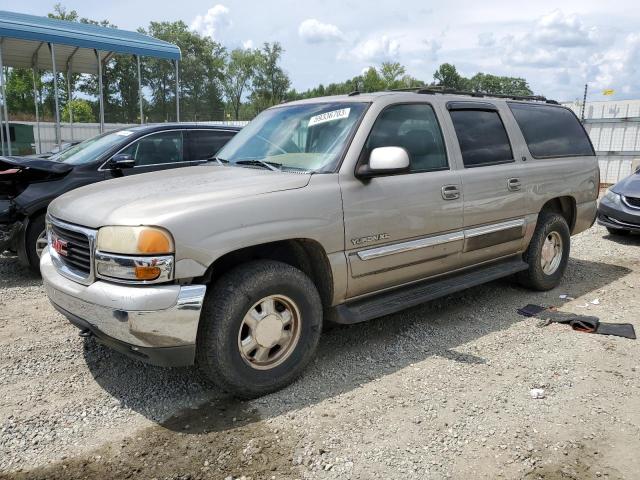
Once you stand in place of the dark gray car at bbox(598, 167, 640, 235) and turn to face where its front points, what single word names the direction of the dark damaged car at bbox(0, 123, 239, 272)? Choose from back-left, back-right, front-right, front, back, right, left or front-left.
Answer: front

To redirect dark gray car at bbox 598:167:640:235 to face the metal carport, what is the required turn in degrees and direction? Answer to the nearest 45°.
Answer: approximately 45° to its right

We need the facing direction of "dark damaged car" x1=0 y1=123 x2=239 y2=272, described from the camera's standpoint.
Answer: facing the viewer and to the left of the viewer

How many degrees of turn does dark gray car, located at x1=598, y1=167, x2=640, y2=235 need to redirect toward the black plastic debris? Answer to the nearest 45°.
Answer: approximately 45° to its left

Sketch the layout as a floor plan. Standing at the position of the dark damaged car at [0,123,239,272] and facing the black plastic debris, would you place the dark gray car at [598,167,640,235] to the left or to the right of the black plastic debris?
left

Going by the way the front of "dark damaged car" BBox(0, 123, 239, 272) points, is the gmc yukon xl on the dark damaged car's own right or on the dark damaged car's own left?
on the dark damaged car's own left

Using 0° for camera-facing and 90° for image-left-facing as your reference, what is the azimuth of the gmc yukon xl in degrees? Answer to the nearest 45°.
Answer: approximately 45°

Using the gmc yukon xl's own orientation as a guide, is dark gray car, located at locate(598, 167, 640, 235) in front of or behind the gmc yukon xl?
behind

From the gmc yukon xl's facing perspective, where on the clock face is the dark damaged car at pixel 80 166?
The dark damaged car is roughly at 3 o'clock from the gmc yukon xl.

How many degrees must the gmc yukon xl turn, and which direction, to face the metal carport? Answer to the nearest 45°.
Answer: approximately 90° to its right

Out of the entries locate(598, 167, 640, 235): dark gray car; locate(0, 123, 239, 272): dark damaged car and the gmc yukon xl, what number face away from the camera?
0

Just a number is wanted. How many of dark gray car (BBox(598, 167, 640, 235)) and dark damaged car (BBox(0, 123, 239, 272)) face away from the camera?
0

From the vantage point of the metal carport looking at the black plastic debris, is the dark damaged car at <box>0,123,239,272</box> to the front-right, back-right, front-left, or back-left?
front-right
